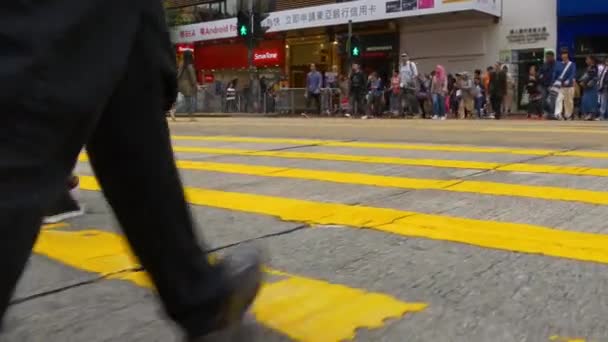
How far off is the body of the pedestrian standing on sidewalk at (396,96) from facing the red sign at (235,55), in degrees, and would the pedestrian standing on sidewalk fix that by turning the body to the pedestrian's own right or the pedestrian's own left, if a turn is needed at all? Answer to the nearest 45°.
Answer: approximately 135° to the pedestrian's own right

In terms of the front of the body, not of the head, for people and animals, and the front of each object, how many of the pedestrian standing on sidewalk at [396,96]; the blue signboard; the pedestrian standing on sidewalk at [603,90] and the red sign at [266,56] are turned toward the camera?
4

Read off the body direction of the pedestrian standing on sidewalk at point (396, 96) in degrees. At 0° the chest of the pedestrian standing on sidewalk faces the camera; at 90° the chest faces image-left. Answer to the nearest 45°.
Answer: approximately 0°

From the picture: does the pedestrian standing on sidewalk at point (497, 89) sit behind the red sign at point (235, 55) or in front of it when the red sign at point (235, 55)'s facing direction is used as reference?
in front

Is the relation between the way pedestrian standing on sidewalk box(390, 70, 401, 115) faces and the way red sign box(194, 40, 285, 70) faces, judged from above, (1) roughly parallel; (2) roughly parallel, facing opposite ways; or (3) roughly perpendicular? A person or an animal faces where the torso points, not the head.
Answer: roughly parallel

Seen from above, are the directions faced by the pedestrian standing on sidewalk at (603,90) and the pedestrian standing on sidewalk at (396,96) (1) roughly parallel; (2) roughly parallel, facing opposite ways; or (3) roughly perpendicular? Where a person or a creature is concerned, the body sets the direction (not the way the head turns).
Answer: roughly parallel

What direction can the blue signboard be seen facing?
toward the camera

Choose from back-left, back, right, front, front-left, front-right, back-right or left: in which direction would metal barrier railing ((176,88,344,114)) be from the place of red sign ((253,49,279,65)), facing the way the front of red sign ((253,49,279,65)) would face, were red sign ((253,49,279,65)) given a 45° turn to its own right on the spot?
front-left

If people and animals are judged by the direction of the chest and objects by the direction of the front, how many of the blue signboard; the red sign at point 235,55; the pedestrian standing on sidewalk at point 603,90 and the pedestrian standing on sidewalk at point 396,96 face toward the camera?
4

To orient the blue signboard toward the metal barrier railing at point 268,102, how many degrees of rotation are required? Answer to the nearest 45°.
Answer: approximately 90° to its right
